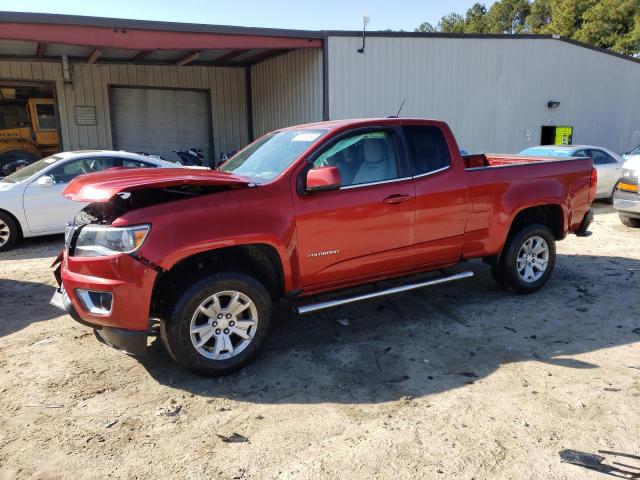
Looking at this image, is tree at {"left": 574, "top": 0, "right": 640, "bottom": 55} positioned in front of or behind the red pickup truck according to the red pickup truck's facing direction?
behind

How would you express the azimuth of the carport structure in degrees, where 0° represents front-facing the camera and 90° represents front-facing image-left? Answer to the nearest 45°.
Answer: approximately 0°

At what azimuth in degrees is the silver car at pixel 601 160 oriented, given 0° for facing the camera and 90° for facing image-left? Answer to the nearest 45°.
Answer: approximately 45°

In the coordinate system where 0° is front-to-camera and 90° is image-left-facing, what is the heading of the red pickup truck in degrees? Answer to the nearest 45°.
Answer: approximately 45°

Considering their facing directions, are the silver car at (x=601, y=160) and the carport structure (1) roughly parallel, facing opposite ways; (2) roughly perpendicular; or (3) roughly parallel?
roughly perpendicular

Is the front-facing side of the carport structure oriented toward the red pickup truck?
yes

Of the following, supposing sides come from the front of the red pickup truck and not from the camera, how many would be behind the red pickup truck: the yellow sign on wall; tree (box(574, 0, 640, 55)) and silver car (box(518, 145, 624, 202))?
3

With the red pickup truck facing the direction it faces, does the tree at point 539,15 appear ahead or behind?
behind

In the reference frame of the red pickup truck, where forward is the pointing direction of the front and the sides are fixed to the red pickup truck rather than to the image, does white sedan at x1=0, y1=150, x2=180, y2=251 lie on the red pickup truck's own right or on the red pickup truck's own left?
on the red pickup truck's own right

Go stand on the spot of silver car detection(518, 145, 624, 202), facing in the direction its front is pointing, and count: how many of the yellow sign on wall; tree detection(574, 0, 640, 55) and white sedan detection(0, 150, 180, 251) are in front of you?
1
